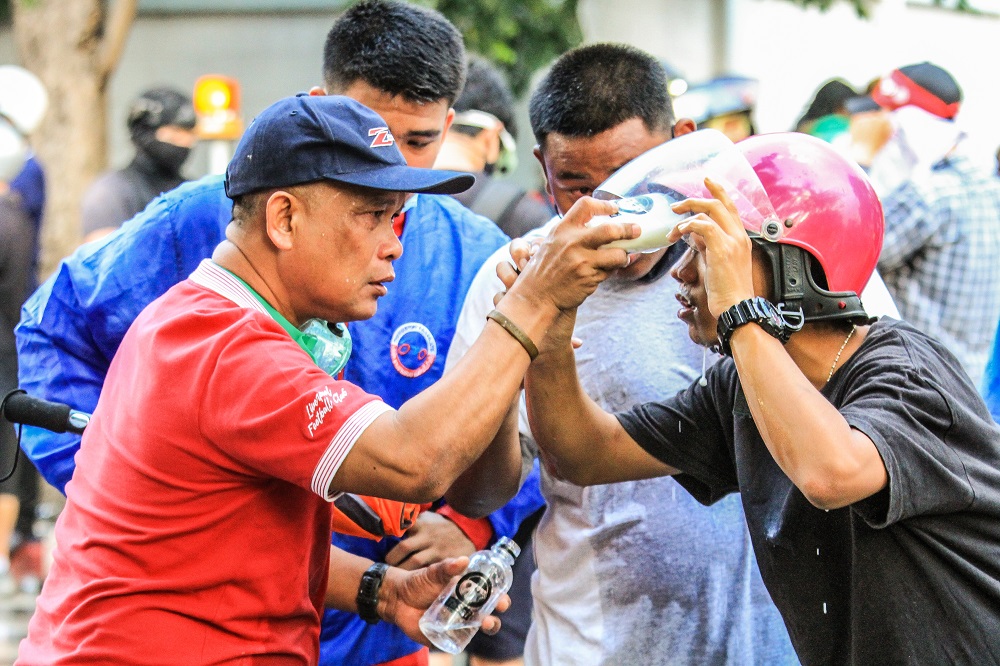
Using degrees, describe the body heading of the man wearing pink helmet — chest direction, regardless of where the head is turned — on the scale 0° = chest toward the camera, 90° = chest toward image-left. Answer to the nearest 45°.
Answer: approximately 90°

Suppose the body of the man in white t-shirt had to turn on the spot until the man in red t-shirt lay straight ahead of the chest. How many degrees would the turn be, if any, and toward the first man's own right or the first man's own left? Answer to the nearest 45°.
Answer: approximately 45° to the first man's own right

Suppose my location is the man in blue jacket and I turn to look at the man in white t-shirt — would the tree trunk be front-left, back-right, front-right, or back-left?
back-left

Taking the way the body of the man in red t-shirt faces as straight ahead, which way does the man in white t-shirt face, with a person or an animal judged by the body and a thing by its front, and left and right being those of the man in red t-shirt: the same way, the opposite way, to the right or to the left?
to the right

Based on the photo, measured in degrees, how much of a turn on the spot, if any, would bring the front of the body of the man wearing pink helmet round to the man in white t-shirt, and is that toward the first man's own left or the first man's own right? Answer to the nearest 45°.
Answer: approximately 45° to the first man's own right

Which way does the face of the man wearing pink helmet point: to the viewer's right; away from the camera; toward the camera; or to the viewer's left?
to the viewer's left

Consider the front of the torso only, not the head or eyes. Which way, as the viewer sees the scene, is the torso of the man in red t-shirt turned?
to the viewer's right

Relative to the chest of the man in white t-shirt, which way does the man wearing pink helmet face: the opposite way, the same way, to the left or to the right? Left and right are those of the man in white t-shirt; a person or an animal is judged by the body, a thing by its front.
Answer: to the right

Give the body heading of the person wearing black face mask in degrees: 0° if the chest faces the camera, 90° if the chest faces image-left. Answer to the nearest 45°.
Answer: approximately 315°

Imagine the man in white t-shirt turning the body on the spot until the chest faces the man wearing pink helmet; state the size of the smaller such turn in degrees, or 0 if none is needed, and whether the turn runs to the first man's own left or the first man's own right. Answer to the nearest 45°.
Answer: approximately 45° to the first man's own left
